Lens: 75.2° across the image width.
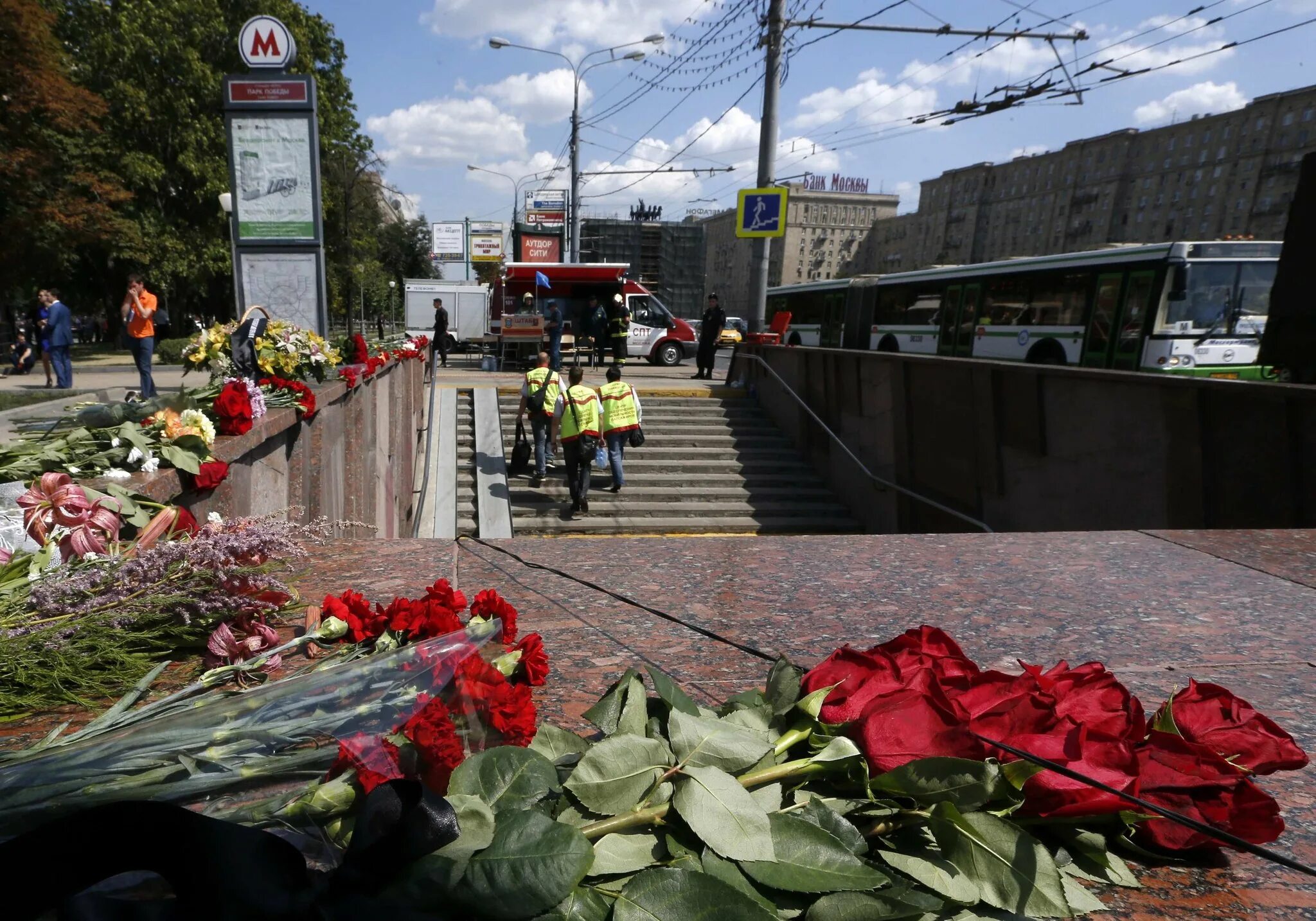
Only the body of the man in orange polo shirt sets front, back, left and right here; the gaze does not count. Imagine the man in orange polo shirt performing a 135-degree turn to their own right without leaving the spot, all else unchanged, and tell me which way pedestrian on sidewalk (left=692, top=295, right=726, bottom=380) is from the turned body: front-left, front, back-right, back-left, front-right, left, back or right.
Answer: right

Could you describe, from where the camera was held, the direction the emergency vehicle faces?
facing to the right of the viewer

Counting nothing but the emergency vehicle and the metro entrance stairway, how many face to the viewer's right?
1

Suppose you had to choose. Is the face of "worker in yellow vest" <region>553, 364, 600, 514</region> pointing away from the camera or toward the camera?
away from the camera

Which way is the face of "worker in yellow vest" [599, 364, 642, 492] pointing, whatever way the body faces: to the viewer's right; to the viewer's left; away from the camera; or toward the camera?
away from the camera

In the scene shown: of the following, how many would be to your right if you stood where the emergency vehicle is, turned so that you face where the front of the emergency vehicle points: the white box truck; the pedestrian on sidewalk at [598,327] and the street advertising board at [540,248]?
1

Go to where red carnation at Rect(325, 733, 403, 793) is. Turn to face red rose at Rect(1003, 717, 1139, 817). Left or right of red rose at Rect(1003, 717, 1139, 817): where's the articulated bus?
left

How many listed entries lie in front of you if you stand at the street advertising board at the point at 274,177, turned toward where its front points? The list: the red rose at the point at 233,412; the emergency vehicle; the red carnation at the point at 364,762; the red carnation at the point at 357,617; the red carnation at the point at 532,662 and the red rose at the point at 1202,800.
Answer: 5

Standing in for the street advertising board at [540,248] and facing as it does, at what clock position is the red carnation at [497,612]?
The red carnation is roughly at 12 o'clock from the street advertising board.

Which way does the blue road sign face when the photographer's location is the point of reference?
facing the viewer

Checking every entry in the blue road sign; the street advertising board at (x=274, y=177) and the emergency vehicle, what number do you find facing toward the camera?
2

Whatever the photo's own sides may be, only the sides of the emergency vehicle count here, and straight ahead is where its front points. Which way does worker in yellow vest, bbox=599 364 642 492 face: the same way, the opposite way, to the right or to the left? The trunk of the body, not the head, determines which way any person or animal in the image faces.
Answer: to the left

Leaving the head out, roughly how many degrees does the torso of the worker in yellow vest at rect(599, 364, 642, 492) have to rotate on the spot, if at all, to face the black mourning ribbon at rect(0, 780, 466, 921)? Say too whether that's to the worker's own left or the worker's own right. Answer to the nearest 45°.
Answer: approximately 180°

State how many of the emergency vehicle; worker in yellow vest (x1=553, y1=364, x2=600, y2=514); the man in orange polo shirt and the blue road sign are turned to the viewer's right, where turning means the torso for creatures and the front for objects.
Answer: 1

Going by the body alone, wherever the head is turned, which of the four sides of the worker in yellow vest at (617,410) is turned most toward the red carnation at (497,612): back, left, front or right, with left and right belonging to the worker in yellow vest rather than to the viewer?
back

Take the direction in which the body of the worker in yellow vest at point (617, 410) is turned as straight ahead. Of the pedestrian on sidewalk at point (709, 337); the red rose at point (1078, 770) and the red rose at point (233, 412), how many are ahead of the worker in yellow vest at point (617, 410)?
1
